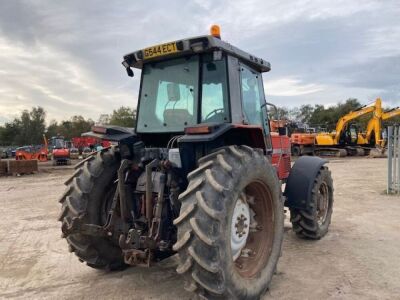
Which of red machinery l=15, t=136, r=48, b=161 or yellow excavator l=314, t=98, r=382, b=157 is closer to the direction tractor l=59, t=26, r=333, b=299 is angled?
the yellow excavator

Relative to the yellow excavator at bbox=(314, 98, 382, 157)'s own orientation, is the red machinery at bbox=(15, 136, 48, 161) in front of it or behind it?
behind

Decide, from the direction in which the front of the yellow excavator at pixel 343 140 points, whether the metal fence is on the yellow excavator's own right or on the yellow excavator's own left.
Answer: on the yellow excavator's own right

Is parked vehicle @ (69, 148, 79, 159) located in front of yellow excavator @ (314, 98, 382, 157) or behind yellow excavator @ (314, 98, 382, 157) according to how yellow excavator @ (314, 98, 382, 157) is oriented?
behind

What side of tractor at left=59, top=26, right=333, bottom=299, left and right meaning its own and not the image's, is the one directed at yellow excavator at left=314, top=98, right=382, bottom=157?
front

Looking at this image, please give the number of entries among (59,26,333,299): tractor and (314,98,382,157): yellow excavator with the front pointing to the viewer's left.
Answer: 0

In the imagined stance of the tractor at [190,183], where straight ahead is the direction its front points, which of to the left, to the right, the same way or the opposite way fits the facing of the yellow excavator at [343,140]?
to the right

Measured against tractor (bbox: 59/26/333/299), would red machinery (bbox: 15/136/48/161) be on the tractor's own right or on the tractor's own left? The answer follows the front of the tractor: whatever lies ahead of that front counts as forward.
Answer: on the tractor's own left

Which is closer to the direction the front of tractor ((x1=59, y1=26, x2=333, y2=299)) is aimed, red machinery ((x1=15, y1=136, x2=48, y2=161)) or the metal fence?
the metal fence

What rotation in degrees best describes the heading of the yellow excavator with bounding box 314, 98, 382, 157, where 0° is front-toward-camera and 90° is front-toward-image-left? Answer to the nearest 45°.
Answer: approximately 270°

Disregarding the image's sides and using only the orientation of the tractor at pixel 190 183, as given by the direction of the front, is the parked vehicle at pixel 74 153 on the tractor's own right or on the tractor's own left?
on the tractor's own left

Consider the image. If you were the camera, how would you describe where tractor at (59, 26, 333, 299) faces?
facing away from the viewer and to the right of the viewer
